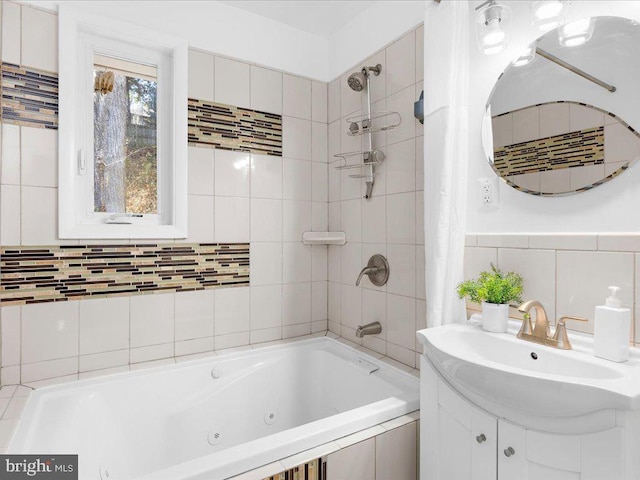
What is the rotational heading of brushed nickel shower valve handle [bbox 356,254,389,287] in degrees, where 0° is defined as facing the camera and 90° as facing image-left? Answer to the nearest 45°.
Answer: approximately 45°

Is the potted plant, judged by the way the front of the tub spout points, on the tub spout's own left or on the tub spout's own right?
on the tub spout's own left

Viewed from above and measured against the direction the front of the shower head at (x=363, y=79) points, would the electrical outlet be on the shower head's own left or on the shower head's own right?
on the shower head's own left

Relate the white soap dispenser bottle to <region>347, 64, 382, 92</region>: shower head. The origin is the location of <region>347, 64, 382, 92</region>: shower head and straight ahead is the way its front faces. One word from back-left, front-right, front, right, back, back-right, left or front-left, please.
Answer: left

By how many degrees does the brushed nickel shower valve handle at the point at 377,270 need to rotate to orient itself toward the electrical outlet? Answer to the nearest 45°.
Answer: approximately 90° to its left

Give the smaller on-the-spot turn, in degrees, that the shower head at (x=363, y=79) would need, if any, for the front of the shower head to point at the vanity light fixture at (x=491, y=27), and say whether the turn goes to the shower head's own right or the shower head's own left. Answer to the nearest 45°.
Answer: approximately 90° to the shower head's own left

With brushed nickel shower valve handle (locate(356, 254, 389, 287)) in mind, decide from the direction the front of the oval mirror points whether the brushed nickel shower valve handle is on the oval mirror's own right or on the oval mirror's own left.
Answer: on the oval mirror's own right

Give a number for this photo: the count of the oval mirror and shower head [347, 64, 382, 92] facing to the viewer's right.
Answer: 0

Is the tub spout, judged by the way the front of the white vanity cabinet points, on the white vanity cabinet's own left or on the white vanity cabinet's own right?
on the white vanity cabinet's own right
